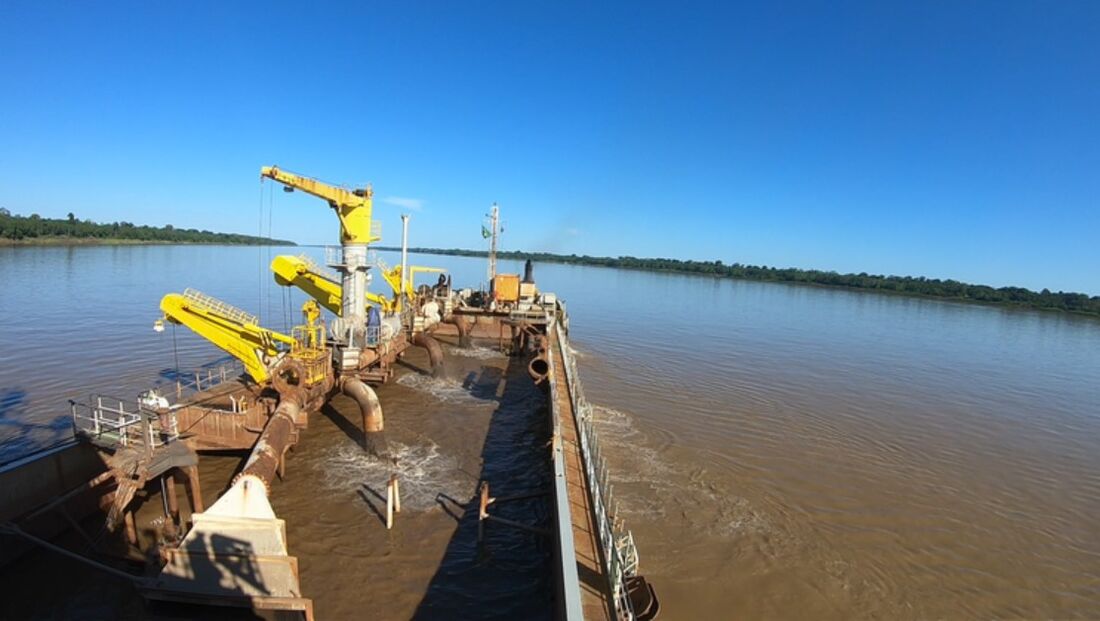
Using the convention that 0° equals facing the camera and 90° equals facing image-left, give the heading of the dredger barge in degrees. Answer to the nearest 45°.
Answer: approximately 180°
